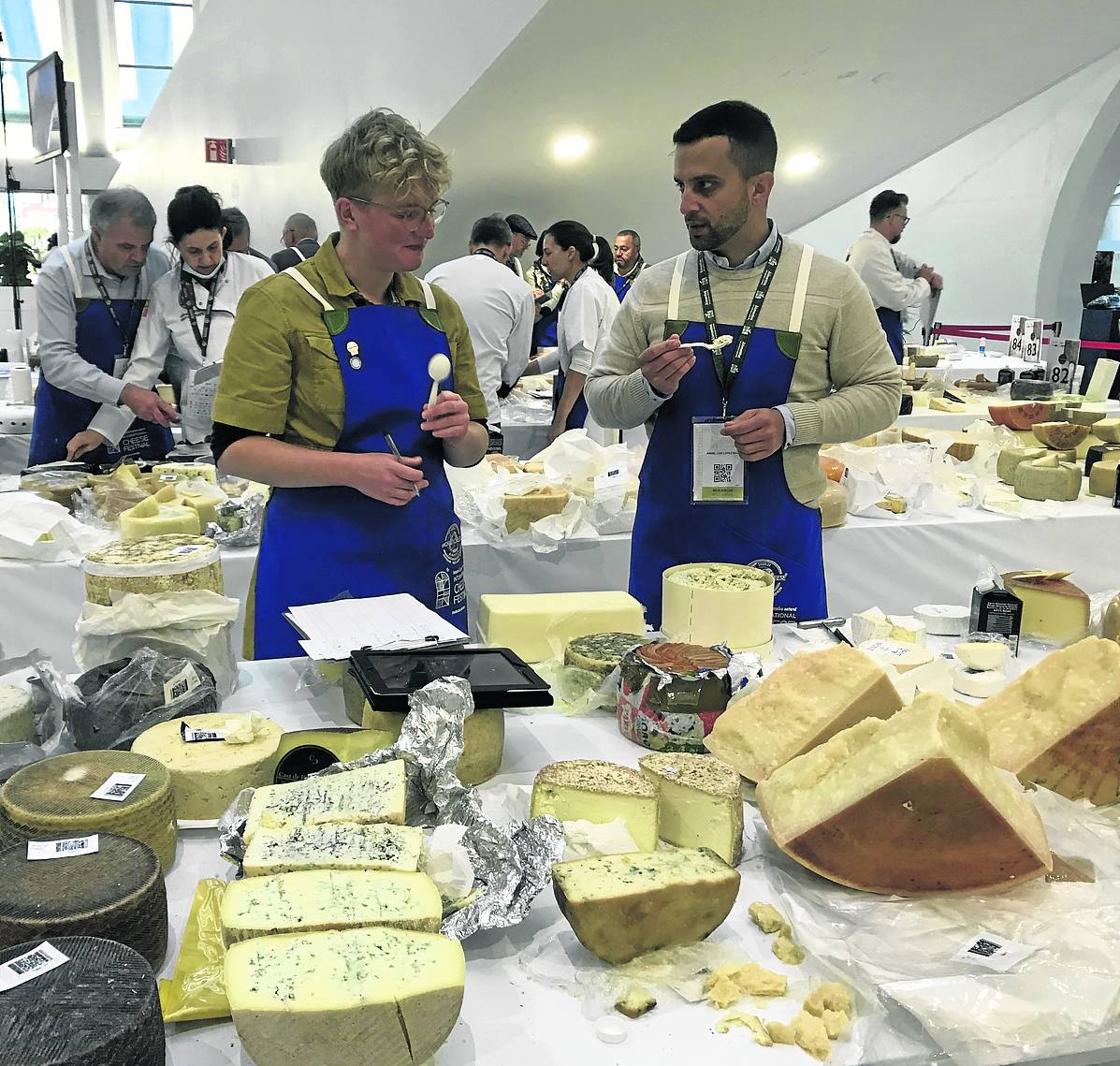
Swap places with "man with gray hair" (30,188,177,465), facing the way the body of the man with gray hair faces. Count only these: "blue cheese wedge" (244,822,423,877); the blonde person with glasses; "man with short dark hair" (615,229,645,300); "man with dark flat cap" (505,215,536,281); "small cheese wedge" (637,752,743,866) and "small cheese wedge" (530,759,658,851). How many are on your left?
2

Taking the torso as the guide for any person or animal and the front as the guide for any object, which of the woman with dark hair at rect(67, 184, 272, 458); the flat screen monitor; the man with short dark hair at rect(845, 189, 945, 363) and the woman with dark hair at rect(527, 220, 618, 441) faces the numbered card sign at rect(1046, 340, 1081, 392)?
the man with short dark hair

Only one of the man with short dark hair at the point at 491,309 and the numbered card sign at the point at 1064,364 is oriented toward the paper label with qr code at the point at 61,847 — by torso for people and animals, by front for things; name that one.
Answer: the numbered card sign

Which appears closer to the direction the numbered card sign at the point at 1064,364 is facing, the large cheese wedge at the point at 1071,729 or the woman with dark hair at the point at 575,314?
the large cheese wedge

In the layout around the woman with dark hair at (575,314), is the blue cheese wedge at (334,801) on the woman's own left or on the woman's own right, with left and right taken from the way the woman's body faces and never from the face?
on the woman's own left

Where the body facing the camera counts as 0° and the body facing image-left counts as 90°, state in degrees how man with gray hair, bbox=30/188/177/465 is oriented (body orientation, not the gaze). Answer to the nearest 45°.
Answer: approximately 315°

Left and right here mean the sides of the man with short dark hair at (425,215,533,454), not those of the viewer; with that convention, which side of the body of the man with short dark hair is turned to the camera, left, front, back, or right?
back

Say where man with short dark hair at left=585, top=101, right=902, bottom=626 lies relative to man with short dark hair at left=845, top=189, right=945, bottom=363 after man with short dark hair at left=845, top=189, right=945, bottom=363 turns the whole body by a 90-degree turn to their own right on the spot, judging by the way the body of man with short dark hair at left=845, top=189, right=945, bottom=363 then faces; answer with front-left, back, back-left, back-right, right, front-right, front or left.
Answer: front

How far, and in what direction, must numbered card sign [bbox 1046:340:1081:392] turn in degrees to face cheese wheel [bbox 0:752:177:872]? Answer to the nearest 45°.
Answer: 0° — it already faces it

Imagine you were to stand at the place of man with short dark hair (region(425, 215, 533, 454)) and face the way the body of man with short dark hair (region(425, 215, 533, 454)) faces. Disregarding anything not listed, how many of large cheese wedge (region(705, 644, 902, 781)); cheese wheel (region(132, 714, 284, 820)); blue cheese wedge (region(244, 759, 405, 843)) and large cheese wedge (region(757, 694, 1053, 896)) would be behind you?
4

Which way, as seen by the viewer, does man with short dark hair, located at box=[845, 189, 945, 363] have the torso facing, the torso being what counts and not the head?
to the viewer's right

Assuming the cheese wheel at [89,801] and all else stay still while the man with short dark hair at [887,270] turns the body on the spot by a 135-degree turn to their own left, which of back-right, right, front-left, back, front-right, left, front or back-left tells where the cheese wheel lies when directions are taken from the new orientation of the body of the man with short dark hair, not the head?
back-left

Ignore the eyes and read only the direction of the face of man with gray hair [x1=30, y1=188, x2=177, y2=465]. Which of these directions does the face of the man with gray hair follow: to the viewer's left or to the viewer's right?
to the viewer's right

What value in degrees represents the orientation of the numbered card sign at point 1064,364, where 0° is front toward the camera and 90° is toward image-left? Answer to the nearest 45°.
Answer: approximately 0°

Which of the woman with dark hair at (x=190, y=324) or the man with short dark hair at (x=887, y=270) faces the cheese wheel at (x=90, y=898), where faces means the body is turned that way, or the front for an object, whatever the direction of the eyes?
the woman with dark hair
